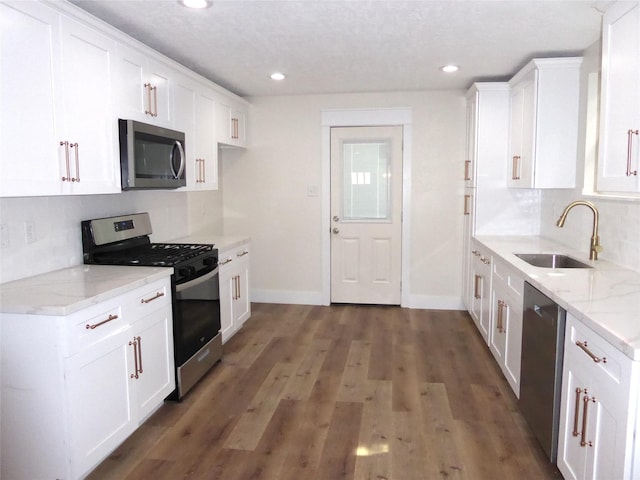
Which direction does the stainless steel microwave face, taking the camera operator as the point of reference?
facing the viewer and to the right of the viewer

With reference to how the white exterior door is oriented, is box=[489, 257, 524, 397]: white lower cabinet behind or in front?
in front

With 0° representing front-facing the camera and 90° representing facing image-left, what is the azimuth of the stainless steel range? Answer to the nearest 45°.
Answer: approximately 315°

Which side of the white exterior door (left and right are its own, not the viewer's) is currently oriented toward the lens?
front

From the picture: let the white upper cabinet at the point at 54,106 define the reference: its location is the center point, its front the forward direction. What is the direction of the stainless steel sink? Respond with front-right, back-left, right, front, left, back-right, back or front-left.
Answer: front-left

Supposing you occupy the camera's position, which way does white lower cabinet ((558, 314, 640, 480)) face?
facing the viewer and to the left of the viewer

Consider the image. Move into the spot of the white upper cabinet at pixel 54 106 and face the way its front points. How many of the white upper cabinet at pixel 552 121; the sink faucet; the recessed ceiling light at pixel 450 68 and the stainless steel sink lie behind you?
0

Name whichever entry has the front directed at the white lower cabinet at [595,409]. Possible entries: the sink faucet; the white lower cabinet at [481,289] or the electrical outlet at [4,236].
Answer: the electrical outlet

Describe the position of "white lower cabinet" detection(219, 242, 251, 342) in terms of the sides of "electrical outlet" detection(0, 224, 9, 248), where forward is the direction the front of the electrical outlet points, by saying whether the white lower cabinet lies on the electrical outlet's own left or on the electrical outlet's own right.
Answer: on the electrical outlet's own left

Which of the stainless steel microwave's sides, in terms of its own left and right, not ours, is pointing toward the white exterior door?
left

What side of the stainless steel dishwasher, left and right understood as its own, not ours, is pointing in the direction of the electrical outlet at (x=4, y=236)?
front

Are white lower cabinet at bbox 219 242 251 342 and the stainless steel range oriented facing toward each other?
no

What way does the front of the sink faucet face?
to the viewer's left

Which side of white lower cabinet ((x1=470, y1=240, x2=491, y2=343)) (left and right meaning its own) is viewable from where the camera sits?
left

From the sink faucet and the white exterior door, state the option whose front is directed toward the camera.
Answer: the white exterior door

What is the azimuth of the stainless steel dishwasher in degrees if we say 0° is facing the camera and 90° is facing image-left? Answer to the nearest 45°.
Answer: approximately 45°

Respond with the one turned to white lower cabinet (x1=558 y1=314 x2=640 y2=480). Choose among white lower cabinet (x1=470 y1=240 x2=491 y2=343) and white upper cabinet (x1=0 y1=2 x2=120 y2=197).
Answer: the white upper cabinet

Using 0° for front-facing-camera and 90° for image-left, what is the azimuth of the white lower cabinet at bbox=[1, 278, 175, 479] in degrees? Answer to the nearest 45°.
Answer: approximately 315°

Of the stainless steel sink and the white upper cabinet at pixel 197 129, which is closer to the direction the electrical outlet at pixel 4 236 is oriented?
the stainless steel sink

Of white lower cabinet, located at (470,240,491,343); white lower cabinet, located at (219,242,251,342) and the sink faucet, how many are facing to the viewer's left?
2

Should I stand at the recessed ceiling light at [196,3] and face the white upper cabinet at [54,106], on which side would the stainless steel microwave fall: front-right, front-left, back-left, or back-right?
front-right

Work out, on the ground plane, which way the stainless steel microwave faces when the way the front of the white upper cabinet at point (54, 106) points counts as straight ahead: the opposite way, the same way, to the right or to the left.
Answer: the same way

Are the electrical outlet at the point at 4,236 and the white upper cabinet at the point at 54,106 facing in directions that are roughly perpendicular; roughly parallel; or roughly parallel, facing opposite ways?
roughly parallel

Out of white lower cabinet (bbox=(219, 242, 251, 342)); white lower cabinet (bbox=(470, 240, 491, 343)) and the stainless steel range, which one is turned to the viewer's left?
white lower cabinet (bbox=(470, 240, 491, 343))

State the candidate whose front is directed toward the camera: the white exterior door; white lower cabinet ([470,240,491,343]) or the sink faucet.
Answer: the white exterior door
